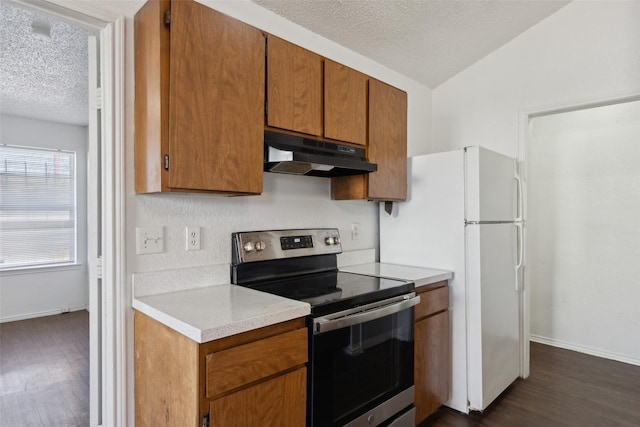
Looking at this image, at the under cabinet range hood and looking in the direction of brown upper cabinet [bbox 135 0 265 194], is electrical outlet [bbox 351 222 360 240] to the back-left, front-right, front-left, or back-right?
back-right

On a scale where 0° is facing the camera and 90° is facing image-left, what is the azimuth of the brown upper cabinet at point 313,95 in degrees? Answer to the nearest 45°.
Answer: approximately 315°

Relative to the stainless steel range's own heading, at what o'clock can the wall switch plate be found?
The wall switch plate is roughly at 4 o'clock from the stainless steel range.

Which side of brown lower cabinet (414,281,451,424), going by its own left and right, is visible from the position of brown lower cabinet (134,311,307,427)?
right

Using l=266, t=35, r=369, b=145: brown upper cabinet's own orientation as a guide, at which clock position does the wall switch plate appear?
The wall switch plate is roughly at 4 o'clock from the brown upper cabinet.

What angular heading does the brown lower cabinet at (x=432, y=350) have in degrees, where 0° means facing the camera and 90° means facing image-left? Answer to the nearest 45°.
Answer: approximately 315°

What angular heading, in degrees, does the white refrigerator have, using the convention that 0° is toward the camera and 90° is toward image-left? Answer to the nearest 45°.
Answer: approximately 315°

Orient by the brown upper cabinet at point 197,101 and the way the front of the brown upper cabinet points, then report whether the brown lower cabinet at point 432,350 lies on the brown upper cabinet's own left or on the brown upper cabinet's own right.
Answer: on the brown upper cabinet's own left

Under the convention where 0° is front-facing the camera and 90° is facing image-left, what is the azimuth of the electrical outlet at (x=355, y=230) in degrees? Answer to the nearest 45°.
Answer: approximately 315°
